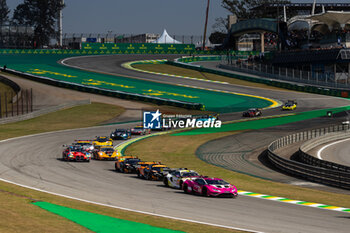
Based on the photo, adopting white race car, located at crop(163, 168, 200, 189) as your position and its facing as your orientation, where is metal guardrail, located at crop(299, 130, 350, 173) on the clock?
The metal guardrail is roughly at 9 o'clock from the white race car.

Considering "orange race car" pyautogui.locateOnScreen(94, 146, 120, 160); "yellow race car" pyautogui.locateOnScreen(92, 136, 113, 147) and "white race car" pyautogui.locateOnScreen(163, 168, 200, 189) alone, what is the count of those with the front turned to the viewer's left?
0

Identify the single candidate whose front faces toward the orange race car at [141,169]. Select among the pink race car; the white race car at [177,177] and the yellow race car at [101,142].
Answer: the yellow race car

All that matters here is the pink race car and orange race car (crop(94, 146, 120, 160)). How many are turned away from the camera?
0

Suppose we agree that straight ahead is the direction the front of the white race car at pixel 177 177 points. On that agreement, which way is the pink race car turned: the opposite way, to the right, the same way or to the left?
the same way

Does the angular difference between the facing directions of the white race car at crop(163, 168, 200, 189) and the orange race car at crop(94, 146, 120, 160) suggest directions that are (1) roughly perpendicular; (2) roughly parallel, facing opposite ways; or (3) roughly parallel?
roughly parallel

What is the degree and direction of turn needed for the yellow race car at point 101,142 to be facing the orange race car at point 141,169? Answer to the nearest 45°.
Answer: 0° — it already faces it

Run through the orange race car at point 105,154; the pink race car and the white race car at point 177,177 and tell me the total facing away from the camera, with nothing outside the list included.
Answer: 0

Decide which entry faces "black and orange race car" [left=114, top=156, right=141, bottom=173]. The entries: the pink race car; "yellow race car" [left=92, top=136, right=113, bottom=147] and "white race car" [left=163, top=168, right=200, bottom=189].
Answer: the yellow race car

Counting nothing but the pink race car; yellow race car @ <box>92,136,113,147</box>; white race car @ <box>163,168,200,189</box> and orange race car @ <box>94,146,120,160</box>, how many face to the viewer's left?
0

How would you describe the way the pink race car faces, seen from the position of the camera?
facing the viewer and to the right of the viewer

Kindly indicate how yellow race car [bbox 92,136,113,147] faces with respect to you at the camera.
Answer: facing the viewer

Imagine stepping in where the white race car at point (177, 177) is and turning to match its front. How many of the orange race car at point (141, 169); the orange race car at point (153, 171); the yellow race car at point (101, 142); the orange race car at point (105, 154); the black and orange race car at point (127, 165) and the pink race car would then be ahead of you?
1

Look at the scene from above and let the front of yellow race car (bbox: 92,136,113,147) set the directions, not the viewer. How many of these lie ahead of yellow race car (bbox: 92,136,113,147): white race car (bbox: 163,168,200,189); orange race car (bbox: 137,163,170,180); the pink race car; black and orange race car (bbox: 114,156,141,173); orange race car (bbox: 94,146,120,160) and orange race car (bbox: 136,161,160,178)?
6

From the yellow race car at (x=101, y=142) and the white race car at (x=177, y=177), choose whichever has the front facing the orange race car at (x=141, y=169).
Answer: the yellow race car
